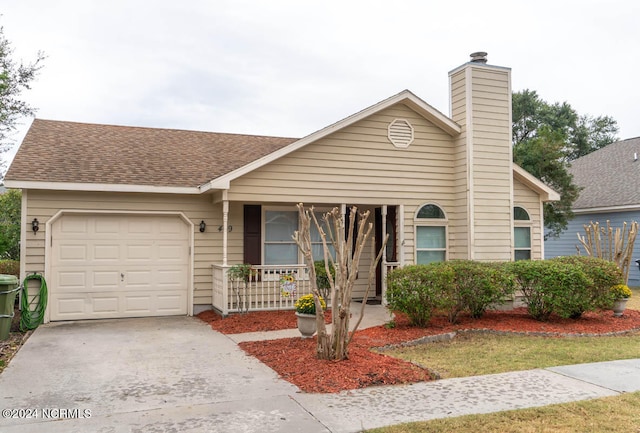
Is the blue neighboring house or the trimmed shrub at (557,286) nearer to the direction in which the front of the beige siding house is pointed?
the trimmed shrub

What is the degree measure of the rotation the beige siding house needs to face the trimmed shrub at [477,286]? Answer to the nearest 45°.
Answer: approximately 45° to its left

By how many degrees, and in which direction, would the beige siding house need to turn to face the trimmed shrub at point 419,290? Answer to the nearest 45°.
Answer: approximately 45° to its left

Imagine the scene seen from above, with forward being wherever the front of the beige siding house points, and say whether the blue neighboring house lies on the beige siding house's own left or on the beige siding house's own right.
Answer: on the beige siding house's own left

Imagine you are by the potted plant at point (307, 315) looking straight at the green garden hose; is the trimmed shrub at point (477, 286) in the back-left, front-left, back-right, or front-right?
back-right

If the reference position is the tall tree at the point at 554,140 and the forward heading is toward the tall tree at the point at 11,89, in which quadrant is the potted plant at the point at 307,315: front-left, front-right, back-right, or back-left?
front-left

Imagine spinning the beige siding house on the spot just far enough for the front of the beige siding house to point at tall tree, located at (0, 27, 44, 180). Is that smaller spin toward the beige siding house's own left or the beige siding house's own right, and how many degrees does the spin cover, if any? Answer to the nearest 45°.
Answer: approximately 135° to the beige siding house's own right

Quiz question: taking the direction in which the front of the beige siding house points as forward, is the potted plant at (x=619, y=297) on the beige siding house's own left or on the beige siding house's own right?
on the beige siding house's own left

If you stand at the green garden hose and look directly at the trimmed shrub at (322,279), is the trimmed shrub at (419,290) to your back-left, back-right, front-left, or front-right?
front-right

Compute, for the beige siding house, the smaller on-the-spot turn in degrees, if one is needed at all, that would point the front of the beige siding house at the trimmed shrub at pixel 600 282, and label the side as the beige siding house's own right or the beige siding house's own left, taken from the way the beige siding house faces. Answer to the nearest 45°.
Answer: approximately 90° to the beige siding house's own left

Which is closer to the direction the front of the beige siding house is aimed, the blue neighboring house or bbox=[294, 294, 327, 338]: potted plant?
the potted plant

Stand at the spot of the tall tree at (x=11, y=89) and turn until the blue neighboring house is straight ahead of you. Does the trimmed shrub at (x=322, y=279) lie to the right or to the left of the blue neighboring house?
right

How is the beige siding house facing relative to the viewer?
toward the camera

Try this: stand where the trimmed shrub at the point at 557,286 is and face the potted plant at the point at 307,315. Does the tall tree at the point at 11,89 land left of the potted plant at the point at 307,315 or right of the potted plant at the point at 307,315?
right

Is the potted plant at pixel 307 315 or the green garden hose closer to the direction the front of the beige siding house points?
the potted plant

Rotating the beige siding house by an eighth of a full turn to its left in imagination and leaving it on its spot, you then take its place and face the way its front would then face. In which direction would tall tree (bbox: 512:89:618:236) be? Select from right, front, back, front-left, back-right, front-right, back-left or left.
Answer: left
